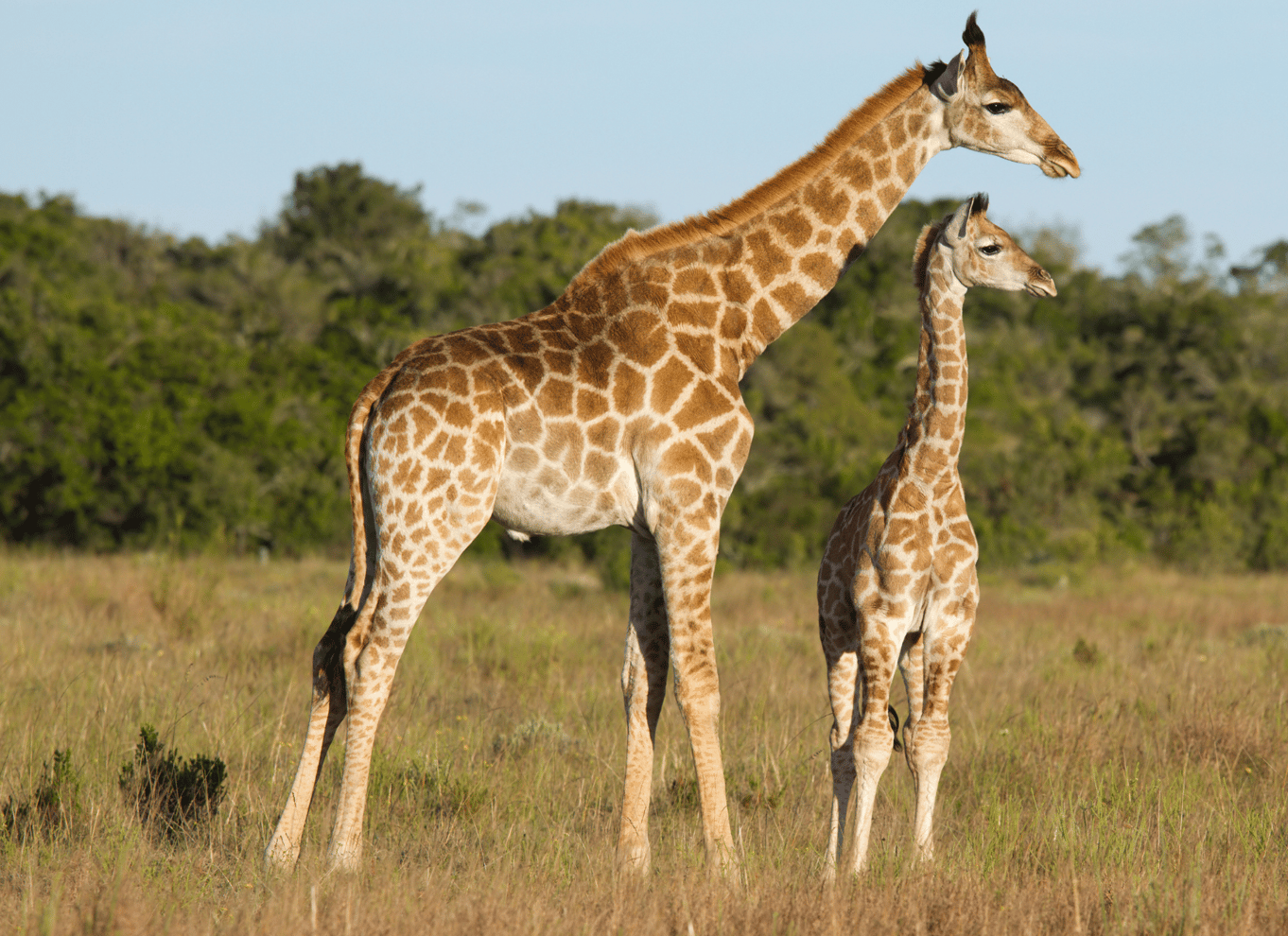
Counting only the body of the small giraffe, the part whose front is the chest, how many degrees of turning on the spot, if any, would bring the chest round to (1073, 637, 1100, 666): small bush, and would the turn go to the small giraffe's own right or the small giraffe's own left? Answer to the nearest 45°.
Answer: approximately 135° to the small giraffe's own left

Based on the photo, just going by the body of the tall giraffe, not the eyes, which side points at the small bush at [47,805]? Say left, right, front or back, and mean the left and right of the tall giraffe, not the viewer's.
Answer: back

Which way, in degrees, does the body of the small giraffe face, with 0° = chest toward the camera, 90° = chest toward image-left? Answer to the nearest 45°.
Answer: approximately 315°

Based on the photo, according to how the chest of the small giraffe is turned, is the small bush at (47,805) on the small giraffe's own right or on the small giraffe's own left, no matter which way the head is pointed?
on the small giraffe's own right

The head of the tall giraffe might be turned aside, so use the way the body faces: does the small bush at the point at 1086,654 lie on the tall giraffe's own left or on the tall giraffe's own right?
on the tall giraffe's own left

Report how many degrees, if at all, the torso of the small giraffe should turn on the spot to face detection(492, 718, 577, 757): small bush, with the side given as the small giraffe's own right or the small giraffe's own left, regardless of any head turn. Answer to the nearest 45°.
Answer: approximately 180°

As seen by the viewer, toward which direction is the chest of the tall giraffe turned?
to the viewer's right

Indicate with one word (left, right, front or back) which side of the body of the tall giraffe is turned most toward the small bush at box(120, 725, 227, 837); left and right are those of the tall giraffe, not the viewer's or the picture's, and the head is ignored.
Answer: back
